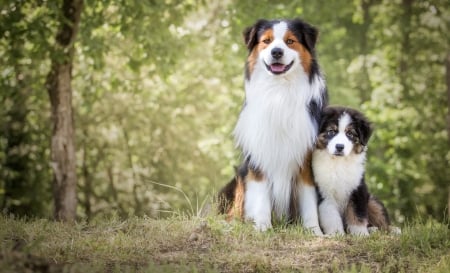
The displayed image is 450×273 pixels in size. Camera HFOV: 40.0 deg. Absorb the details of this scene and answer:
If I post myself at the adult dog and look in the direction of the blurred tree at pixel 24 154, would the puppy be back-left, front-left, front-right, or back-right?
back-right

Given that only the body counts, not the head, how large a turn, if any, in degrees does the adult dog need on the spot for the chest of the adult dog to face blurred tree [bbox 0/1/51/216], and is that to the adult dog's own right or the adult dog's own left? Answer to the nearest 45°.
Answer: approximately 135° to the adult dog's own right

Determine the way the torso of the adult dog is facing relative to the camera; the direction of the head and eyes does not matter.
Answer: toward the camera

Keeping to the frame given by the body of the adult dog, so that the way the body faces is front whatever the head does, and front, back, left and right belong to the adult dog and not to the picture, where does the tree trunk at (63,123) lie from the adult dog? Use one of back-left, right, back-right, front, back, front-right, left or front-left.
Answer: back-right

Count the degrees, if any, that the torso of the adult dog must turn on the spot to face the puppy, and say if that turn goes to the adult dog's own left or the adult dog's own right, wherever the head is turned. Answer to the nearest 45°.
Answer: approximately 90° to the adult dog's own left
